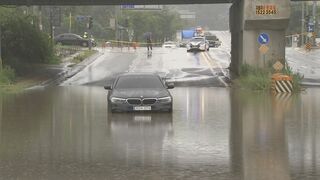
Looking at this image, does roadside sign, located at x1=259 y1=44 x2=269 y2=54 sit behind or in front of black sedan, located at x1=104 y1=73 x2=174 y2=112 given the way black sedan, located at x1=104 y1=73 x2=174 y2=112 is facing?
behind

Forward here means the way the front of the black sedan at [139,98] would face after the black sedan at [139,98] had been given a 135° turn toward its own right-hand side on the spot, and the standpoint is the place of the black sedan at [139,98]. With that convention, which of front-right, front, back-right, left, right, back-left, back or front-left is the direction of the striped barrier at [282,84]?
right

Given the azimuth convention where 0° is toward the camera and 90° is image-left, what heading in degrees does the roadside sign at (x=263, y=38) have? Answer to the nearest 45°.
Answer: approximately 0°

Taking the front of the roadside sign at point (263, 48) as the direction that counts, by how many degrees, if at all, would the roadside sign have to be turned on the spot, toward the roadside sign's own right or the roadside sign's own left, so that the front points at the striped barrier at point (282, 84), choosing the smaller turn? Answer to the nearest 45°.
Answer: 0° — it already faces it

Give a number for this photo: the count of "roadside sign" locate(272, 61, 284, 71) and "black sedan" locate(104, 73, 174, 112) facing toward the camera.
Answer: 2

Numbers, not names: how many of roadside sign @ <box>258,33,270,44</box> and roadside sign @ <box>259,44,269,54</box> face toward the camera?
2

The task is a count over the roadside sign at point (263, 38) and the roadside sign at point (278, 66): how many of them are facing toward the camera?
2
